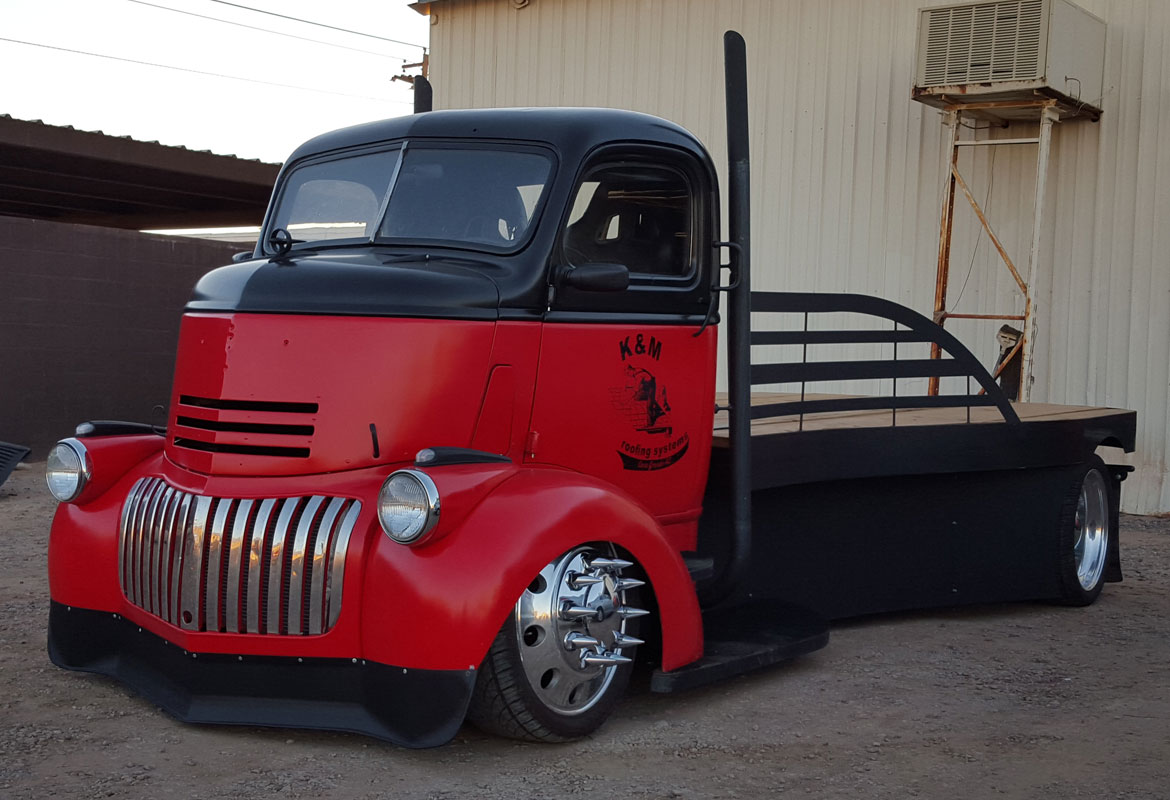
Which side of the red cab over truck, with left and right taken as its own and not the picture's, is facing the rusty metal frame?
back

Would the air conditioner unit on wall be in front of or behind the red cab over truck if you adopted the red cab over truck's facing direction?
behind

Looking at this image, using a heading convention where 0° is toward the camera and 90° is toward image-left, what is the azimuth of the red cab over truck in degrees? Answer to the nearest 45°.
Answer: approximately 45°
